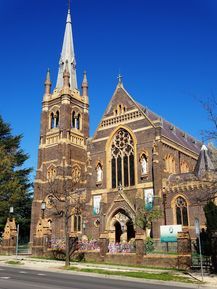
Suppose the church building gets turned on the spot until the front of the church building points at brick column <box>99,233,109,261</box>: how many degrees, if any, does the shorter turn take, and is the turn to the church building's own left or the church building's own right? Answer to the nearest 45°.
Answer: approximately 45° to the church building's own left

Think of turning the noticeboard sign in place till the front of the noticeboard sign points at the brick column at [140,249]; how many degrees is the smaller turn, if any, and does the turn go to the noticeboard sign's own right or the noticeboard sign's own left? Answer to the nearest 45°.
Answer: approximately 45° to the noticeboard sign's own right

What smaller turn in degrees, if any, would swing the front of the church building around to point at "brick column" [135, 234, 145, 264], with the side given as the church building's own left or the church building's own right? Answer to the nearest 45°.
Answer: approximately 45° to the church building's own left

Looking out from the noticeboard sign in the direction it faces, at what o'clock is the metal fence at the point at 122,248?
The metal fence is roughly at 3 o'clock from the noticeboard sign.

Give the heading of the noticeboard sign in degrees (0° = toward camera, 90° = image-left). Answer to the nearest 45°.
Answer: approximately 0°

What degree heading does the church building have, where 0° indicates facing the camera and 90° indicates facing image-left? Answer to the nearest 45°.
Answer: approximately 45°

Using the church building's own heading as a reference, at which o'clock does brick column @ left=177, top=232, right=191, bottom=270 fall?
The brick column is roughly at 10 o'clock from the church building.
